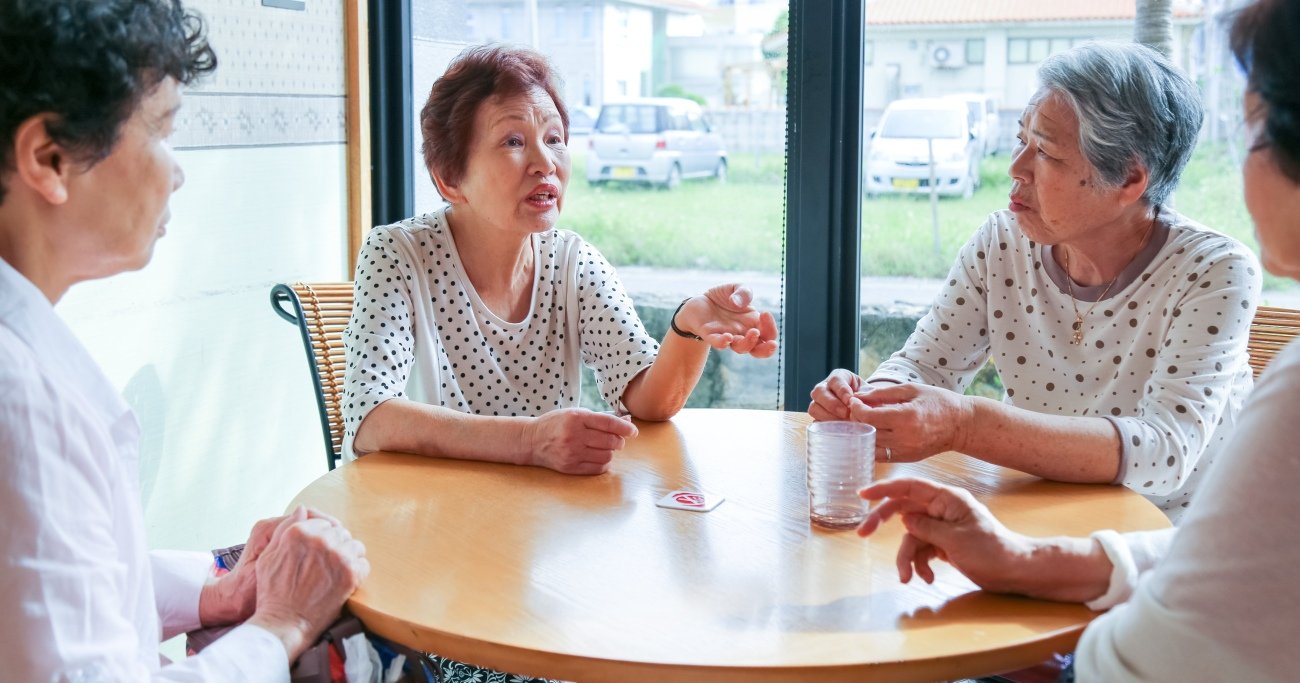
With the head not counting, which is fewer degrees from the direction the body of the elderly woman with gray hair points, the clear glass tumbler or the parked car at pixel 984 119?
the clear glass tumbler

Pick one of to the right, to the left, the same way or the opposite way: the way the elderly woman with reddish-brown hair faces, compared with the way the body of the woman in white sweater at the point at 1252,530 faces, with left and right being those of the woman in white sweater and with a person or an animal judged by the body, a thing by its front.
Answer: the opposite way

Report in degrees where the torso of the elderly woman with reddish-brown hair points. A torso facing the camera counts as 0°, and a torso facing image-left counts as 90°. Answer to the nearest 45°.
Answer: approximately 315°

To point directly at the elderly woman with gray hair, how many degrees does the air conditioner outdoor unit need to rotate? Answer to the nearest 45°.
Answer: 0° — it already faces them

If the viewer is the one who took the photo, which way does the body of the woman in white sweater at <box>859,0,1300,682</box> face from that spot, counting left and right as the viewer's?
facing away from the viewer and to the left of the viewer

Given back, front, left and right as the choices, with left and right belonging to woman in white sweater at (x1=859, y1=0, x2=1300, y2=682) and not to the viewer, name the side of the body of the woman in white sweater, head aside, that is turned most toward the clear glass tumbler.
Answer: front

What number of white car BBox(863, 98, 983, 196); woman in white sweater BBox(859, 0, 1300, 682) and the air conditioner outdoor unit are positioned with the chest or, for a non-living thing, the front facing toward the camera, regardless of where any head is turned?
2

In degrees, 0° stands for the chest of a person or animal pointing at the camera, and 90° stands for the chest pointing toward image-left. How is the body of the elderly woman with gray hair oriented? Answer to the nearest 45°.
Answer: approximately 45°
